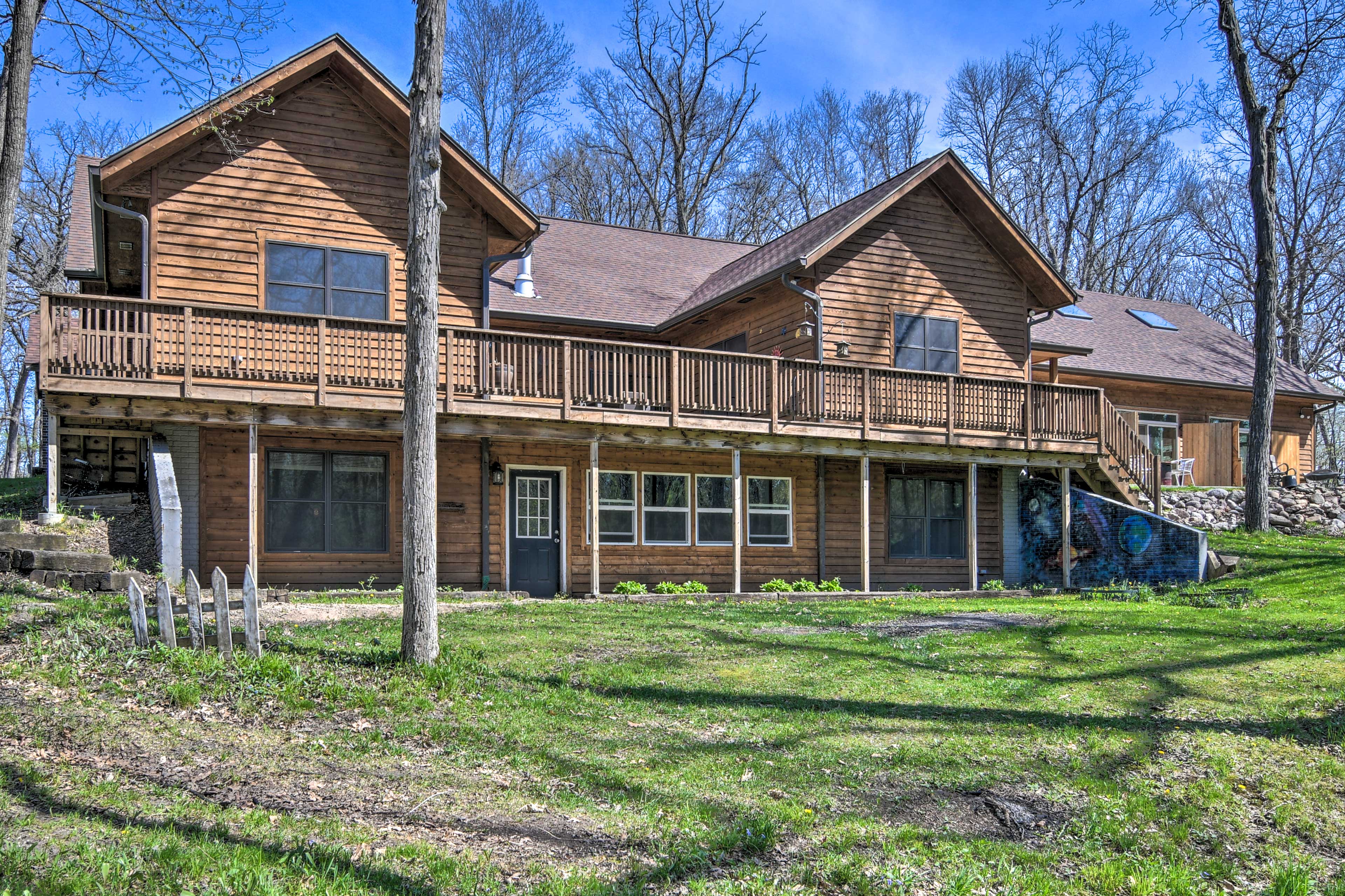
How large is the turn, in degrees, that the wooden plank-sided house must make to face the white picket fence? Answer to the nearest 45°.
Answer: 0° — it already faces it

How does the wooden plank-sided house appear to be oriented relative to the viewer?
toward the camera

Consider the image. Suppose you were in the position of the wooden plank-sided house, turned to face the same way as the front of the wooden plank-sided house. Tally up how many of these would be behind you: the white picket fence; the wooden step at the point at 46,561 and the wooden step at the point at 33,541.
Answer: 0

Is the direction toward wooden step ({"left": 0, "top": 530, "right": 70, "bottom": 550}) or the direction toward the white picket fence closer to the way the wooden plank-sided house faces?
the white picket fence
